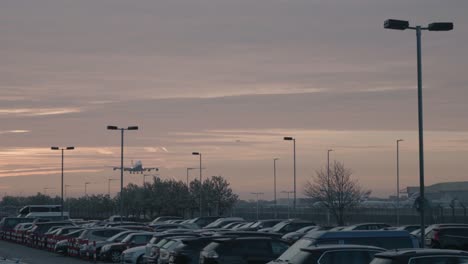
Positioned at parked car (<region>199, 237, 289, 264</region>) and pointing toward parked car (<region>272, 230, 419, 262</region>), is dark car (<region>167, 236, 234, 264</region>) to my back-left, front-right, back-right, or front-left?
back-left

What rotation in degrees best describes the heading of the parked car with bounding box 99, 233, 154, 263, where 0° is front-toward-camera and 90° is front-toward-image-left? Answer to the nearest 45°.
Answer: approximately 45°

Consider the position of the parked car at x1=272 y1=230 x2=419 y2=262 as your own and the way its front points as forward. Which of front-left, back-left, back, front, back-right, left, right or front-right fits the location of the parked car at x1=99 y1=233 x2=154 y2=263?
front-right

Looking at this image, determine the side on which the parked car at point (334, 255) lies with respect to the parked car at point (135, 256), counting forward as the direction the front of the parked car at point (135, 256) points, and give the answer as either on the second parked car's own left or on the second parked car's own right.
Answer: on the second parked car's own left
